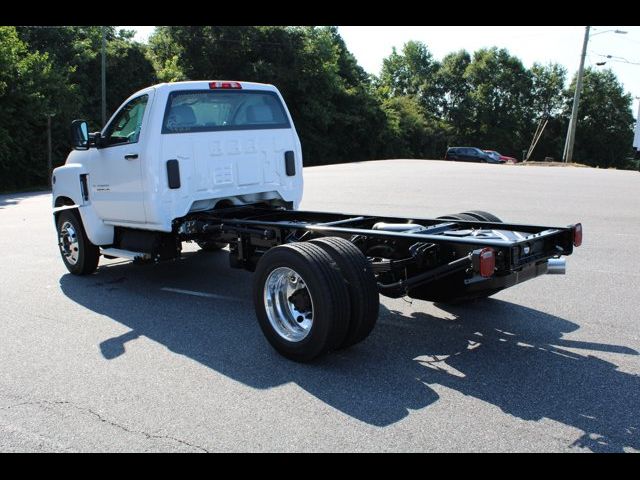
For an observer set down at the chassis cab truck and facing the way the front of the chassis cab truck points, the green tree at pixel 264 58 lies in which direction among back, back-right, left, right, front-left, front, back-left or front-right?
front-right

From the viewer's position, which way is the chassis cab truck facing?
facing away from the viewer and to the left of the viewer
